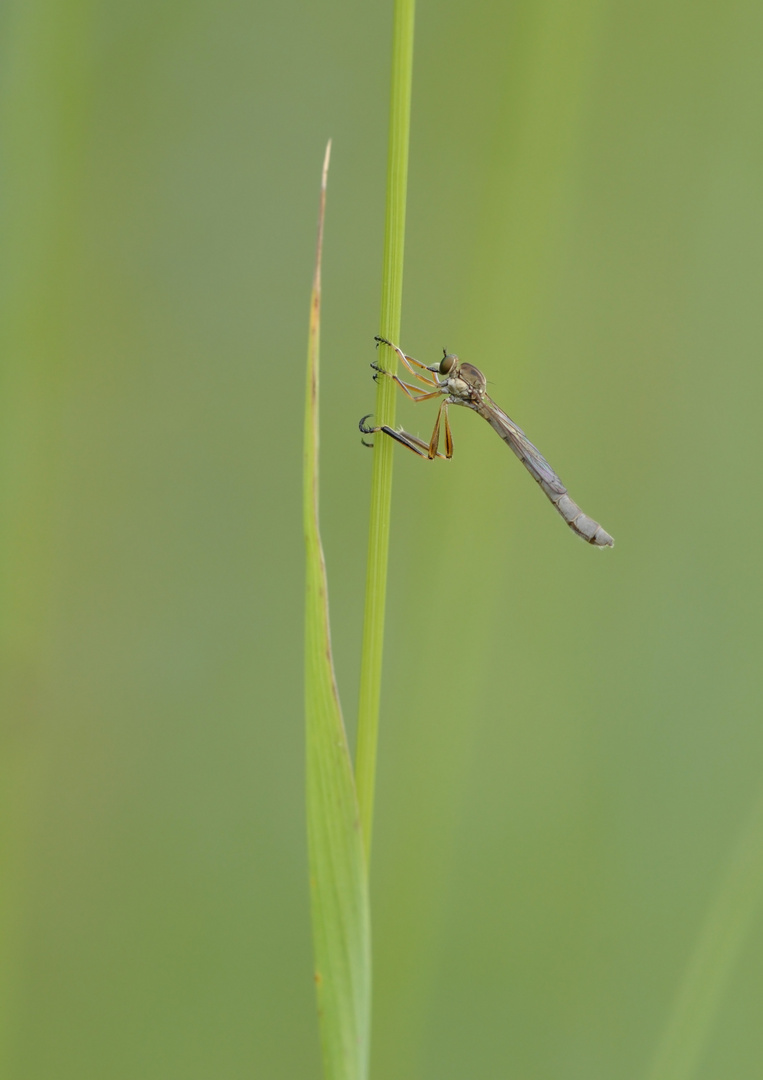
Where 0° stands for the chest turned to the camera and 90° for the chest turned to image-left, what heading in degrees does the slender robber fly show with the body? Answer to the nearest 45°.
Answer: approximately 90°
